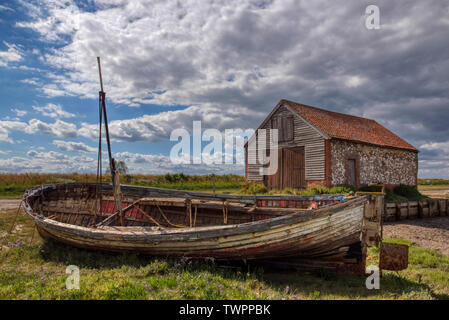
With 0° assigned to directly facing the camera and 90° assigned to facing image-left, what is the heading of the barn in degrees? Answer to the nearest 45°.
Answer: approximately 45°

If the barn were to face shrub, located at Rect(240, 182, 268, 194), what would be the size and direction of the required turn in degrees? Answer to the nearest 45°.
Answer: approximately 45° to its right

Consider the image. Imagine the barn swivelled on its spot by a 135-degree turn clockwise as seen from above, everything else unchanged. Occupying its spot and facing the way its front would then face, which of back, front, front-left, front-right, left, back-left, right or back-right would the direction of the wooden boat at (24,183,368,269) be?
back
